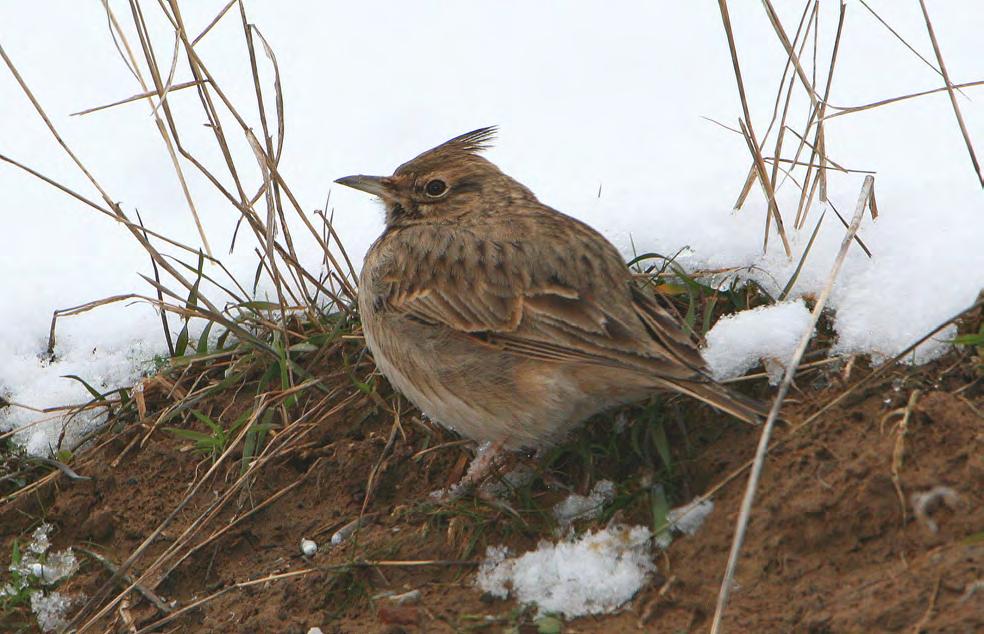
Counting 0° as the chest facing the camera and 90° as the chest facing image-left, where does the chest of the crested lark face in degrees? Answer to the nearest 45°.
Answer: approximately 90°
